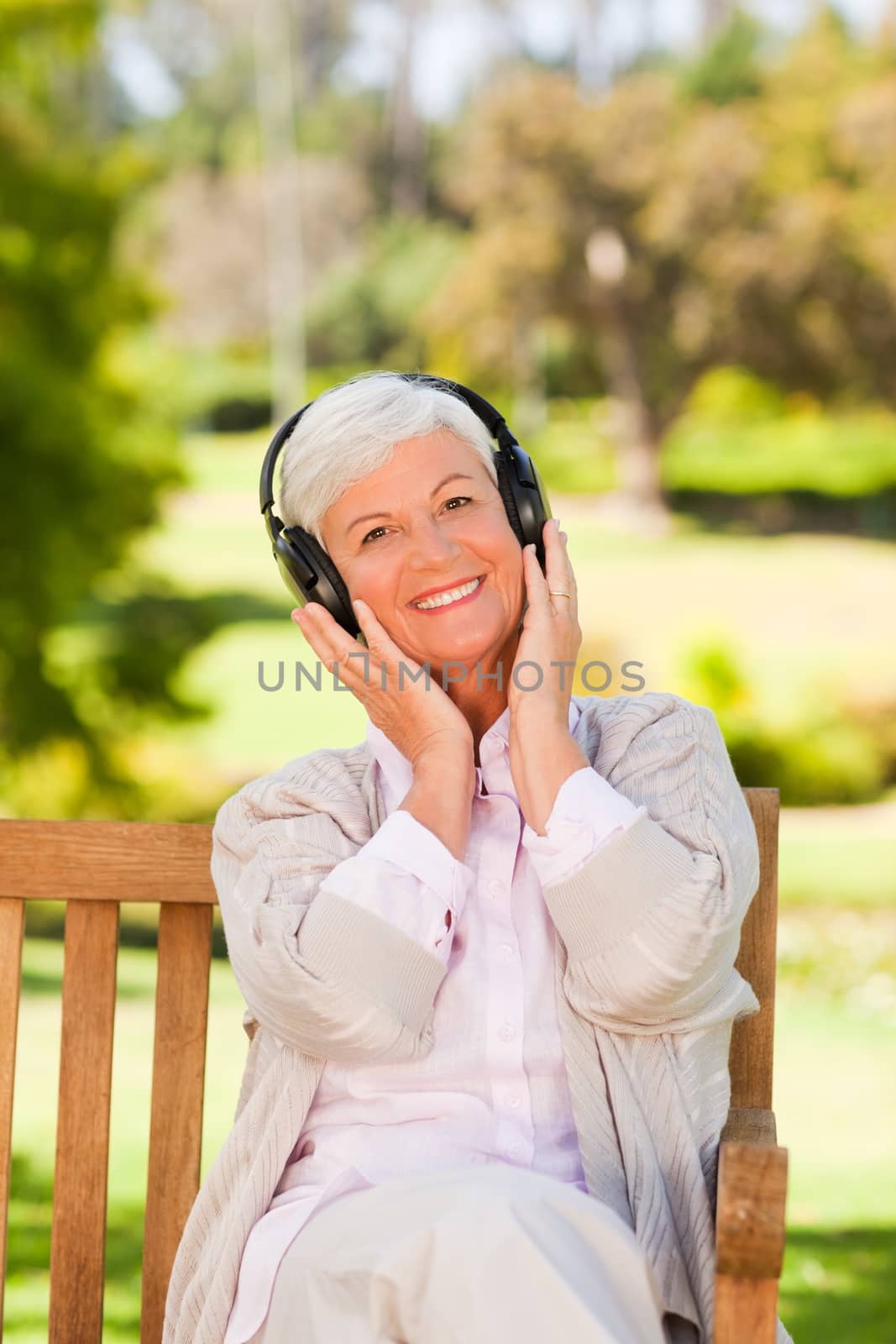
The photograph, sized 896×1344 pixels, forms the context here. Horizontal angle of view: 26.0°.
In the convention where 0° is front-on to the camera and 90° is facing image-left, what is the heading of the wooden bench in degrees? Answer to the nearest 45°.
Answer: approximately 0°

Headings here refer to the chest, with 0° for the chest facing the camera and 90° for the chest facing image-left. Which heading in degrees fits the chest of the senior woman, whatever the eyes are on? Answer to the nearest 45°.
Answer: approximately 0°

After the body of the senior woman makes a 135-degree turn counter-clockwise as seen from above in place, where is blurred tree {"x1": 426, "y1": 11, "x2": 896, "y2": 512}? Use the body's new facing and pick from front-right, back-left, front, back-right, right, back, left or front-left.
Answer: front-left
